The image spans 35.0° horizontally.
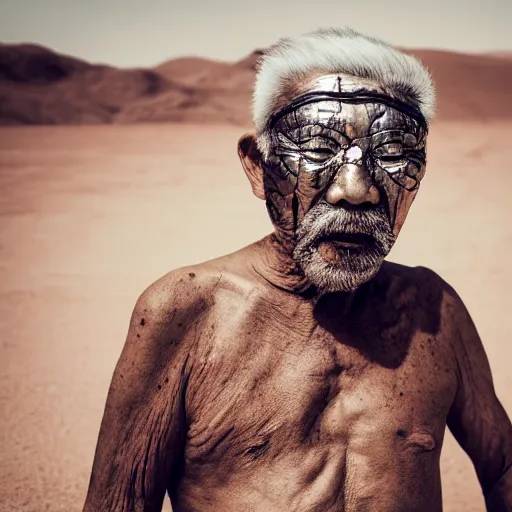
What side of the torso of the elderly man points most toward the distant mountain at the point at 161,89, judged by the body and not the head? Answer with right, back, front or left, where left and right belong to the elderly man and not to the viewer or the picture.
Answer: back

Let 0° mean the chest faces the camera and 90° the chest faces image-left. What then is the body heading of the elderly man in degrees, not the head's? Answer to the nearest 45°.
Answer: approximately 0°
